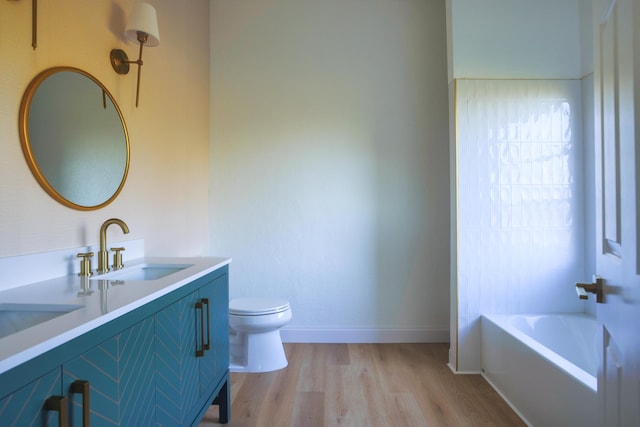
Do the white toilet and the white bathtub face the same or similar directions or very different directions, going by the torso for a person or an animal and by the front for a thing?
very different directions

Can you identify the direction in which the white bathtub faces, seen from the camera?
facing the viewer and to the left of the viewer

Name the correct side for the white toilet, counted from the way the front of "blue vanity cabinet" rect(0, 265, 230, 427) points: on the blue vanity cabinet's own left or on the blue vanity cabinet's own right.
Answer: on the blue vanity cabinet's own left

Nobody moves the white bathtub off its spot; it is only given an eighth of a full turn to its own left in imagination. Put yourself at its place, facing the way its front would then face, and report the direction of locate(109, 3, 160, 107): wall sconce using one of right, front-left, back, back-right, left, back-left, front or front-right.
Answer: front-right

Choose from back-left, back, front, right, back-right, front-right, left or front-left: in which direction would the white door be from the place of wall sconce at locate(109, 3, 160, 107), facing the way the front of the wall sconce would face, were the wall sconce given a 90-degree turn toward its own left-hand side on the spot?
right

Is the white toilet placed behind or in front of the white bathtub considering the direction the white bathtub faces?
in front

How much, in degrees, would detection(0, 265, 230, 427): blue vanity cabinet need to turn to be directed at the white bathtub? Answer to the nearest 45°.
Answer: approximately 45° to its left

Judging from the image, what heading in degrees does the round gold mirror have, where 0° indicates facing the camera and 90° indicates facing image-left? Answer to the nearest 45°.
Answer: approximately 315°

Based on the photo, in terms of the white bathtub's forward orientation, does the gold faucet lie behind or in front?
in front
